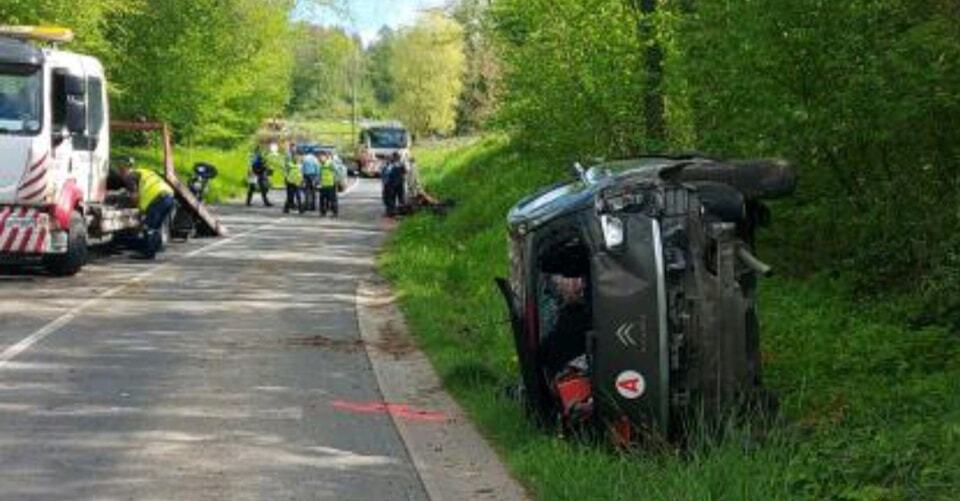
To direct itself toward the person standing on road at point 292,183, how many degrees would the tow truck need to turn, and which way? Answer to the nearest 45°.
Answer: approximately 135° to its right

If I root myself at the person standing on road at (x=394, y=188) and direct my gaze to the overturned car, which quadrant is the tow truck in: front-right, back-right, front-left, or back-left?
front-right

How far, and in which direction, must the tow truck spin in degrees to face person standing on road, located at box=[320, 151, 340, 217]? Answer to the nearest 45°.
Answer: approximately 135° to its right

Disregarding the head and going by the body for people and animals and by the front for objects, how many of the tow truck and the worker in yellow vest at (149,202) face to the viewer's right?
0

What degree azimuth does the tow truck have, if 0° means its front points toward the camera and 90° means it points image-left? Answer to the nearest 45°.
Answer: approximately 45°

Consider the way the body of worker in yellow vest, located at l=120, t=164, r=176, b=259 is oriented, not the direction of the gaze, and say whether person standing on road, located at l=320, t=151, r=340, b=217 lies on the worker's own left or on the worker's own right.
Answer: on the worker's own right

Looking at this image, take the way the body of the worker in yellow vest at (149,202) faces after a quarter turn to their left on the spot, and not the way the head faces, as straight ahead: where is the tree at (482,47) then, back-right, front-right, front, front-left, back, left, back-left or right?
back-left

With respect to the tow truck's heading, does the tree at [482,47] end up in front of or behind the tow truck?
behind

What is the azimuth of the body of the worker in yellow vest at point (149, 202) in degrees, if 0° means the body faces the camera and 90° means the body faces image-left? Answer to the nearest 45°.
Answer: approximately 90°

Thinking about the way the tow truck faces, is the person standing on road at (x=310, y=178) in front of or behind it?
behind

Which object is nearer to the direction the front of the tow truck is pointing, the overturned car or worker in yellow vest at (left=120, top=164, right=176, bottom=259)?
the overturned car

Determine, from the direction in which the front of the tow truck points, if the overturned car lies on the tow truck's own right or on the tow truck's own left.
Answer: on the tow truck's own left
